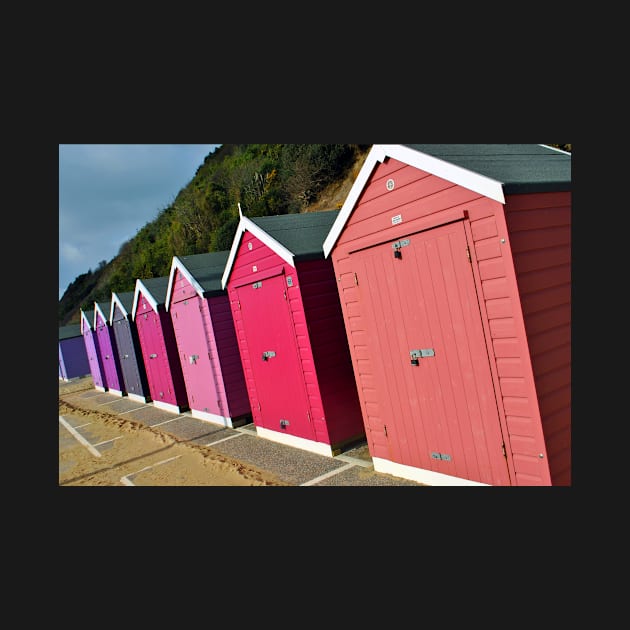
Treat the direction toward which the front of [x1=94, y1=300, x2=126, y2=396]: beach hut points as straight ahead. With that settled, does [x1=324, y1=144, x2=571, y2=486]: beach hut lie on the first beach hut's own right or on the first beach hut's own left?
on the first beach hut's own left

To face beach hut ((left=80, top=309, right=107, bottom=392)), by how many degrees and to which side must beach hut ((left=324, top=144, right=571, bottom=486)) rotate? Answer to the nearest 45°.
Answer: approximately 90° to its right

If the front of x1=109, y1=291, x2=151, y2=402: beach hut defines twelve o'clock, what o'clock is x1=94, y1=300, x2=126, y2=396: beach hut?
x1=94, y1=300, x2=126, y2=396: beach hut is roughly at 4 o'clock from x1=109, y1=291, x2=151, y2=402: beach hut.

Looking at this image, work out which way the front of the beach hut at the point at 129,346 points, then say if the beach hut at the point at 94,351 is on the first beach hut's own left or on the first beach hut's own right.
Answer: on the first beach hut's own right

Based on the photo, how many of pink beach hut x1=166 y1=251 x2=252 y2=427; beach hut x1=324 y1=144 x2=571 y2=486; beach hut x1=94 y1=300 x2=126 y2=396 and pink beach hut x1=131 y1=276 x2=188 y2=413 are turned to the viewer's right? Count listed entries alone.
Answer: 0

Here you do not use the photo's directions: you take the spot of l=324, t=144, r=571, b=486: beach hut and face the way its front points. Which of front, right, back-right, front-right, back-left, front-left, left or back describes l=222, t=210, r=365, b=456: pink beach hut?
right

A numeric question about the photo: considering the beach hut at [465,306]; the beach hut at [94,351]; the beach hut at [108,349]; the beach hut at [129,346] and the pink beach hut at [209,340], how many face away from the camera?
0

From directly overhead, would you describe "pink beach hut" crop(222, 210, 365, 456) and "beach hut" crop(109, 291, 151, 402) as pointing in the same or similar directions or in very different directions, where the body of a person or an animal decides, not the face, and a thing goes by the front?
same or similar directions

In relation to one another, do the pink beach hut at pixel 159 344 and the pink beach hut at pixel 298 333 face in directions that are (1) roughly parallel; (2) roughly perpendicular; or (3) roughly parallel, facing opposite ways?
roughly parallel

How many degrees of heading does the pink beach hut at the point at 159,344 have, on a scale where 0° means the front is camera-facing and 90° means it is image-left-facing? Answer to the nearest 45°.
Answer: approximately 45°

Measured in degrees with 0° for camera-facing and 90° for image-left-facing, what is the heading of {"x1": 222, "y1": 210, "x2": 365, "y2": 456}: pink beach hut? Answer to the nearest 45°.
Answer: approximately 45°

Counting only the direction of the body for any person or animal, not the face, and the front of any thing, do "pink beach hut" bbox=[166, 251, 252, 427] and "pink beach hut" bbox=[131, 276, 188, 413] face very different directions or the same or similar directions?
same or similar directions

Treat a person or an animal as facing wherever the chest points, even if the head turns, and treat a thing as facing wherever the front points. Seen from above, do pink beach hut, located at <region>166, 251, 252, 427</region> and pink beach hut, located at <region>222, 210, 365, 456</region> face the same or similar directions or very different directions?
same or similar directions

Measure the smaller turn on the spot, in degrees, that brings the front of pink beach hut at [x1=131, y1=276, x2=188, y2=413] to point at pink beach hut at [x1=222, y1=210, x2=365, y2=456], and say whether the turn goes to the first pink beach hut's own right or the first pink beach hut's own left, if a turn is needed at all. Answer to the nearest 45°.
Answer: approximately 45° to the first pink beach hut's own left

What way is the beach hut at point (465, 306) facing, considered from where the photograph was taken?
facing the viewer and to the left of the viewer
